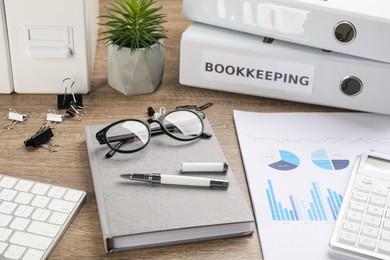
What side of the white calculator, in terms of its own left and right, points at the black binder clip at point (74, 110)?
right

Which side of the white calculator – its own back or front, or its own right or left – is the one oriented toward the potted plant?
right

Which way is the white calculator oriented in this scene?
toward the camera

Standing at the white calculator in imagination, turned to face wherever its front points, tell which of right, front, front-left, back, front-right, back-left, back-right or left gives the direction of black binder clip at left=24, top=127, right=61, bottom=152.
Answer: right

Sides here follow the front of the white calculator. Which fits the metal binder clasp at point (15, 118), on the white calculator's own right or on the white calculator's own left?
on the white calculator's own right
